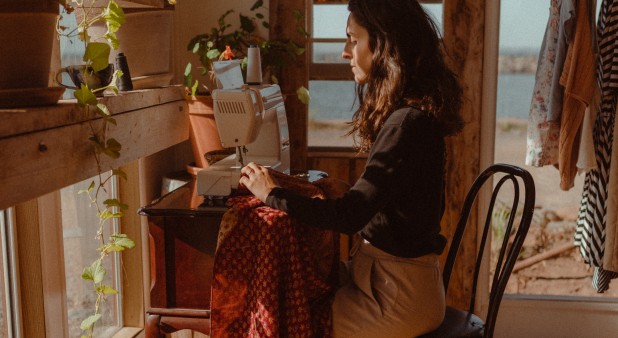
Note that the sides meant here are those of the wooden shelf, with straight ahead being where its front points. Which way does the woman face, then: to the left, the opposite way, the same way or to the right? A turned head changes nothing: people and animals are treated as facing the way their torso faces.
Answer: the opposite way

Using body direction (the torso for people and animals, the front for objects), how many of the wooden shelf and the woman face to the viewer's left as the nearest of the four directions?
1

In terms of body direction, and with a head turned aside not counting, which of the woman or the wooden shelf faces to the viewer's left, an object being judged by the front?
the woman

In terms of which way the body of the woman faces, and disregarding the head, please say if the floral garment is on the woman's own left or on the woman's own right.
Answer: on the woman's own right

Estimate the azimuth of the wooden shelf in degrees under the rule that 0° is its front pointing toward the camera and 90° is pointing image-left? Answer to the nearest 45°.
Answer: approximately 315°

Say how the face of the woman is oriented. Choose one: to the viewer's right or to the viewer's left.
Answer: to the viewer's left

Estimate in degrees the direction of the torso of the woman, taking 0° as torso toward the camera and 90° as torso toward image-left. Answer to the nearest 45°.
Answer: approximately 90°
